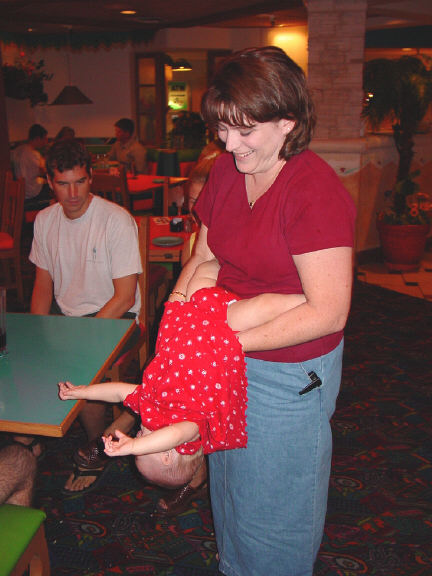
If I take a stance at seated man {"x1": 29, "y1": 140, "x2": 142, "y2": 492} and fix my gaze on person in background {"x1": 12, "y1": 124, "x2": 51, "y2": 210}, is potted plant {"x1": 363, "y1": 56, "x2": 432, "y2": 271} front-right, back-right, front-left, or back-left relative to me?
front-right

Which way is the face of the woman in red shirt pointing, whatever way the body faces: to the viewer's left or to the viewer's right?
to the viewer's left

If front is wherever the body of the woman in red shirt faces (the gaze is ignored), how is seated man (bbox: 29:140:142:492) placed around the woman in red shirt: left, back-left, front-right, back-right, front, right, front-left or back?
right

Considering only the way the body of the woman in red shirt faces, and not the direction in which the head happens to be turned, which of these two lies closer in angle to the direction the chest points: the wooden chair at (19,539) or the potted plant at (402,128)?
the wooden chair

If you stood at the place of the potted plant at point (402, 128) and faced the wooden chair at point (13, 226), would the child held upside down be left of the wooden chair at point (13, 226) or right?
left

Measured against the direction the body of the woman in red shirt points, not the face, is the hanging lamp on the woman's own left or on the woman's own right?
on the woman's own right

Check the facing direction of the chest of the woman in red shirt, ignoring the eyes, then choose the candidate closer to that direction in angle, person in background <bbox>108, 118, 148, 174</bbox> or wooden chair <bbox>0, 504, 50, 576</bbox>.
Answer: the wooden chair

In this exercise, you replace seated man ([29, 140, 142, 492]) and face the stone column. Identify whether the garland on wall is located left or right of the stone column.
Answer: left

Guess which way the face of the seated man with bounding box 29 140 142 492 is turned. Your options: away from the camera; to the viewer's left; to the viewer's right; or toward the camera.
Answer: toward the camera

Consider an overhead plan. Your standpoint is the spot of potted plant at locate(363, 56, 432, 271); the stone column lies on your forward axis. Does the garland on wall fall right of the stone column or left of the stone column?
right

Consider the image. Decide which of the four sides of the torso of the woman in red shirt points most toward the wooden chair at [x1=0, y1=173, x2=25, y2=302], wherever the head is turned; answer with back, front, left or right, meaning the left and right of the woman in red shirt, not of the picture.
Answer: right

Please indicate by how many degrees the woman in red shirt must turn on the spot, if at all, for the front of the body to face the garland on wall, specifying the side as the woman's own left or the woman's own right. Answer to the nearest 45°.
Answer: approximately 135° to the woman's own right

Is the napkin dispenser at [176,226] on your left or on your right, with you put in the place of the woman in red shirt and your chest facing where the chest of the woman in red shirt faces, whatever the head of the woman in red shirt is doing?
on your right

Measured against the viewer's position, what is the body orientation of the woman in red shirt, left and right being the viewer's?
facing the viewer and to the left of the viewer
